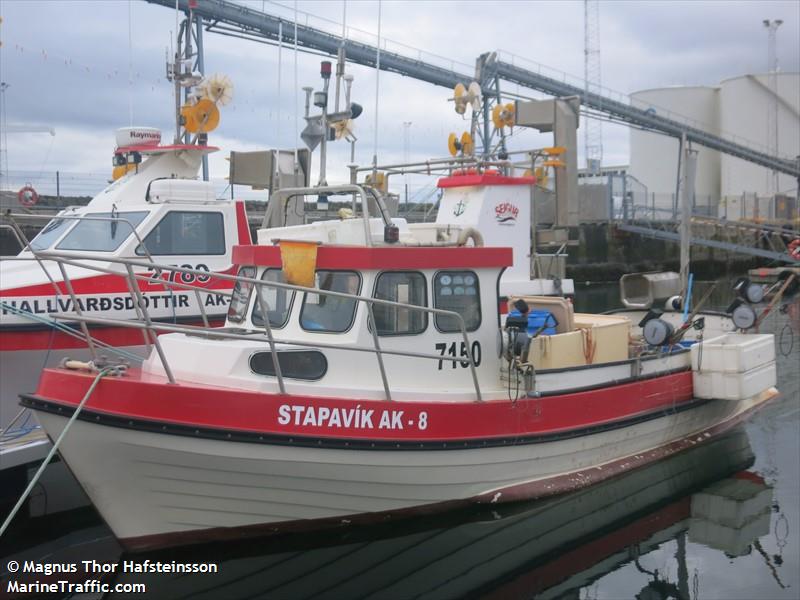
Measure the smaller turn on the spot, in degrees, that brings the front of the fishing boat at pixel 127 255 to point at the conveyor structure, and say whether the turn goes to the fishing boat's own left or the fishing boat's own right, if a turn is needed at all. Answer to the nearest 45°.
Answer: approximately 180°

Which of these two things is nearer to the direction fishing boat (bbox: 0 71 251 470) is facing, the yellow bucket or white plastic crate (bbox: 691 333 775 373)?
the yellow bucket

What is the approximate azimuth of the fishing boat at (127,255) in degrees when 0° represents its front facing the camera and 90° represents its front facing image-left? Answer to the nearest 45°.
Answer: approximately 45°

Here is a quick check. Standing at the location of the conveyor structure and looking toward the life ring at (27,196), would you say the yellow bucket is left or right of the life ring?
left
